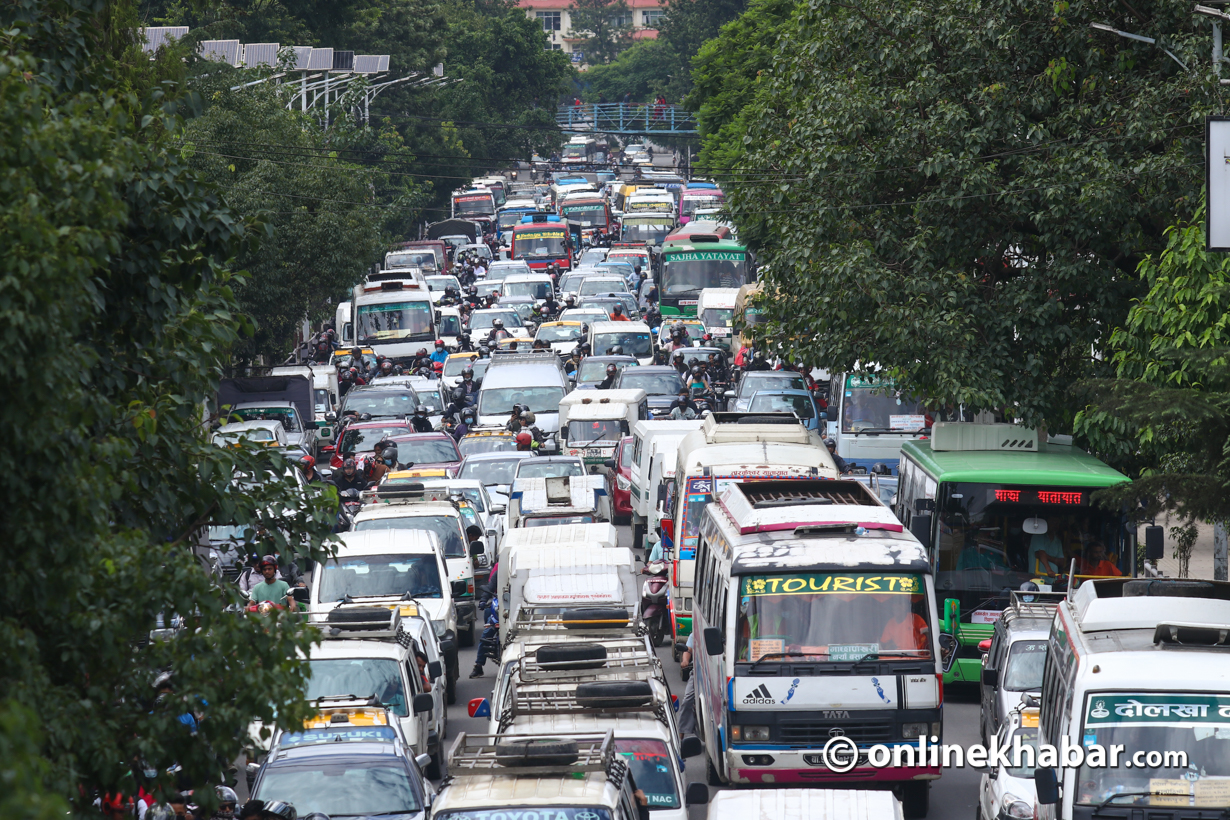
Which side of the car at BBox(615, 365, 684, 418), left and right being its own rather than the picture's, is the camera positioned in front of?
front

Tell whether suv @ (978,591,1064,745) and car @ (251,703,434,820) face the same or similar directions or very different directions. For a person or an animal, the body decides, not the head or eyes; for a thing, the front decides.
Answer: same or similar directions

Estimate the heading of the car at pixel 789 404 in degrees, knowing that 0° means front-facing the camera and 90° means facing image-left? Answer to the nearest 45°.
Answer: approximately 0°

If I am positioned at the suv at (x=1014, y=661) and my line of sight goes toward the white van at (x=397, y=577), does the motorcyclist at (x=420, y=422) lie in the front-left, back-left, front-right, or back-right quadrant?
front-right

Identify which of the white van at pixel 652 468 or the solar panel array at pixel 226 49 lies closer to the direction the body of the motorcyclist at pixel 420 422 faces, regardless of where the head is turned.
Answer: the white van

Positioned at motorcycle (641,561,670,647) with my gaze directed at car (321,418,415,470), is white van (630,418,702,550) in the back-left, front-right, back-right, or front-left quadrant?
front-right

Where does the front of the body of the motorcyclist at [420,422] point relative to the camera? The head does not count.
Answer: toward the camera

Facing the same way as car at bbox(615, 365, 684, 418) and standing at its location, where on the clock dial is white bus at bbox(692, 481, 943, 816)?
The white bus is roughly at 12 o'clock from the car.

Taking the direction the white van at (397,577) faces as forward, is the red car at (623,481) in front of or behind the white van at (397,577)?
behind

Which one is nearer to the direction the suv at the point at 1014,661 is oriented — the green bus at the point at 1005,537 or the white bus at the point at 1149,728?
the white bus

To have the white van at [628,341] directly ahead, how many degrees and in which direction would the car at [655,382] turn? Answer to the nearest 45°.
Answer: approximately 180°

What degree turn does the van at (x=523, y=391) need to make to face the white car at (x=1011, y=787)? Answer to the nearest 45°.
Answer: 0° — it already faces it

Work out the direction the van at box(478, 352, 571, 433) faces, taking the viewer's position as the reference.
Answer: facing the viewer

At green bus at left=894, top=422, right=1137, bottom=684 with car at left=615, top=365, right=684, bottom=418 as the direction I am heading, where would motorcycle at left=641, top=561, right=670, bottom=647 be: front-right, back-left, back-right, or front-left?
front-left

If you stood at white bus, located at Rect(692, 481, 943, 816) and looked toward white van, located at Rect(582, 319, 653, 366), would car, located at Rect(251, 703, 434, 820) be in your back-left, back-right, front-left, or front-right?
back-left
